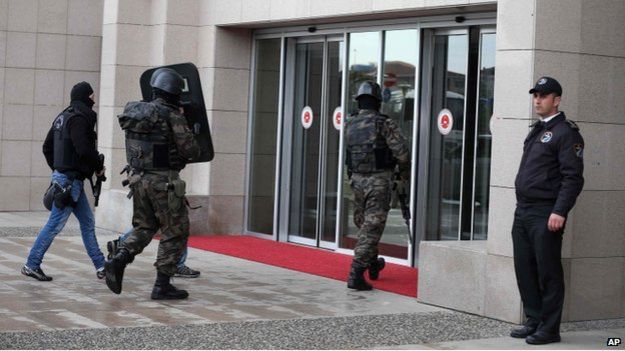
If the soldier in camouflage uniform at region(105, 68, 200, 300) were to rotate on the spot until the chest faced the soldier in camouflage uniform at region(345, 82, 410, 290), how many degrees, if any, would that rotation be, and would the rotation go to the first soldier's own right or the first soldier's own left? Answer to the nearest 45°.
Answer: approximately 45° to the first soldier's own right

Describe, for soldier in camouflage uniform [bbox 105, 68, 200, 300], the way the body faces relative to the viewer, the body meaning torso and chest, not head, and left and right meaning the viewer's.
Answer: facing away from the viewer and to the right of the viewer

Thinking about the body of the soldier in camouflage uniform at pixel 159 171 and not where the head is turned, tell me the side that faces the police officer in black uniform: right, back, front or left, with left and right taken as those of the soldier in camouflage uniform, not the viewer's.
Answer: right

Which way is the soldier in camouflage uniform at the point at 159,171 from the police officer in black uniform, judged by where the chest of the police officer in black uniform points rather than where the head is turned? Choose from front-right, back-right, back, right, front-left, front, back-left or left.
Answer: front-right

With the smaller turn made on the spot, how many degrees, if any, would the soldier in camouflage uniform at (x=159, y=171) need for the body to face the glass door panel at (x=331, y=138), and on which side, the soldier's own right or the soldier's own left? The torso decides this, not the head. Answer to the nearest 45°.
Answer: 0° — they already face it

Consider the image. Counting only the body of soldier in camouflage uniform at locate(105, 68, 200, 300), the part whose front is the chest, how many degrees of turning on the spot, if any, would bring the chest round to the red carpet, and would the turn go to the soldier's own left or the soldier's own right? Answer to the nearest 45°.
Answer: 0° — they already face it

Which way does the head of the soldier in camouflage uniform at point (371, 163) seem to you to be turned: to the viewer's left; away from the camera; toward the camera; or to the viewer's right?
away from the camera

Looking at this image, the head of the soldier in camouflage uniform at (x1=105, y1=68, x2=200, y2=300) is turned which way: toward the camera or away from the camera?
away from the camera

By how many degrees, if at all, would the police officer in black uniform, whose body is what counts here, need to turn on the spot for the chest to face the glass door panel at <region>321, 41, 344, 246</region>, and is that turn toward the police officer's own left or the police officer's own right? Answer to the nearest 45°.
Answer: approximately 90° to the police officer's own right

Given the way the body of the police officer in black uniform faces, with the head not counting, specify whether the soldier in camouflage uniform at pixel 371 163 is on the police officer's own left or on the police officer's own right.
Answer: on the police officer's own right
